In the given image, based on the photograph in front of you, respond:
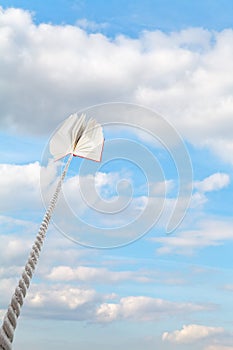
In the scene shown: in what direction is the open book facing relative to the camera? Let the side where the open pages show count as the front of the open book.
toward the camera
